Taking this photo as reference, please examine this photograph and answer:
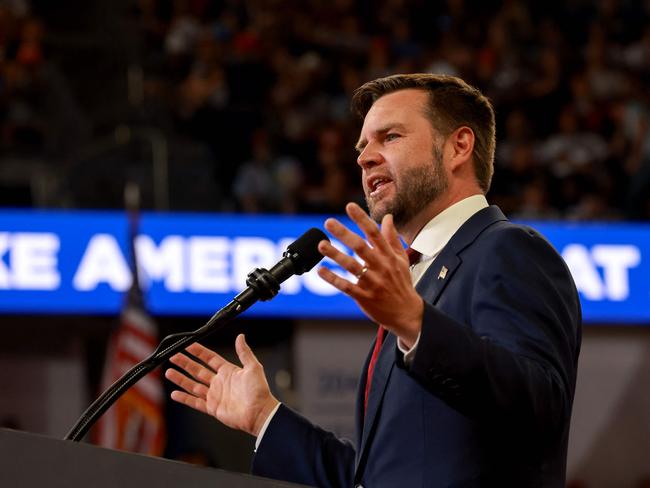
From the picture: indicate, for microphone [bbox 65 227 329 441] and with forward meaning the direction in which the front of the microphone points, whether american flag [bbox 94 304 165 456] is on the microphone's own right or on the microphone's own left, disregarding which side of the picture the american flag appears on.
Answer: on the microphone's own left

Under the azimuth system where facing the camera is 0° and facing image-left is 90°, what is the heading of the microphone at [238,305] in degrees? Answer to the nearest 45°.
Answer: approximately 270°

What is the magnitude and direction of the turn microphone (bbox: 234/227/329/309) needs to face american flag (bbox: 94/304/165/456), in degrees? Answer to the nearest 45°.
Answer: approximately 90° to its left
